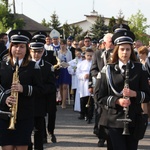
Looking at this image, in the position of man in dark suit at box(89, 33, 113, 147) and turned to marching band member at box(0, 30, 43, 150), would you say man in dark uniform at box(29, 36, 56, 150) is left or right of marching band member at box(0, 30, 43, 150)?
right

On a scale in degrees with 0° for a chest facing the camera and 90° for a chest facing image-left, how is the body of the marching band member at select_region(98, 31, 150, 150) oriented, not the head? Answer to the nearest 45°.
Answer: approximately 0°

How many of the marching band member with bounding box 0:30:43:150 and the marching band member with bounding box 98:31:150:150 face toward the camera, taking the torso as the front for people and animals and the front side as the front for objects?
2

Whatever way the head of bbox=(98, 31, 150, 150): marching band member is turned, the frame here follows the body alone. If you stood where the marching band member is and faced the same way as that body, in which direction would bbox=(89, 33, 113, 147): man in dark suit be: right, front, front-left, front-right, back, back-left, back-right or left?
back

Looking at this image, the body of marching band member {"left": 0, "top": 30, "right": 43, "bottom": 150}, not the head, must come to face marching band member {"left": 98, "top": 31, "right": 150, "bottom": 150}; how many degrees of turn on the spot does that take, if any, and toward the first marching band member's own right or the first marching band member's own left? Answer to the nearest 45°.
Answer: approximately 90° to the first marching band member's own left

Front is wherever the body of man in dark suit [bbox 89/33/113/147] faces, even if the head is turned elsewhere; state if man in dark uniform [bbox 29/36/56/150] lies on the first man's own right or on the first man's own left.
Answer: on the first man's own right

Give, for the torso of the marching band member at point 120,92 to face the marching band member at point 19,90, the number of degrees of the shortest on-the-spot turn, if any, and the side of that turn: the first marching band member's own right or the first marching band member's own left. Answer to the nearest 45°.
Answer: approximately 90° to the first marching band member's own right

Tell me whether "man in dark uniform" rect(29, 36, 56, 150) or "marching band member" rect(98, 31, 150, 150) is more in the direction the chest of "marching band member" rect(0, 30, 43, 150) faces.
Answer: the marching band member
